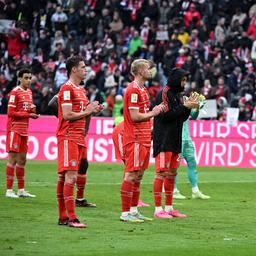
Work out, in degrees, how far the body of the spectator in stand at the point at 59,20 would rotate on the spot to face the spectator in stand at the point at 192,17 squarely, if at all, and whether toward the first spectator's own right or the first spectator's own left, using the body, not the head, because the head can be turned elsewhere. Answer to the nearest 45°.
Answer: approximately 45° to the first spectator's own left

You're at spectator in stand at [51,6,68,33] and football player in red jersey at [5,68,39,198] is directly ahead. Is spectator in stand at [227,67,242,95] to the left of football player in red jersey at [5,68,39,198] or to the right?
left

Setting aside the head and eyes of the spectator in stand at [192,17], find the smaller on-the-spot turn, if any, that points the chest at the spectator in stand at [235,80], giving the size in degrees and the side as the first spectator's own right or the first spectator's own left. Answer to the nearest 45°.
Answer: approximately 45° to the first spectator's own left

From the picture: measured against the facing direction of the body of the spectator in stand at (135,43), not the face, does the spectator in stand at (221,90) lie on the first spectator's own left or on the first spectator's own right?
on the first spectator's own left

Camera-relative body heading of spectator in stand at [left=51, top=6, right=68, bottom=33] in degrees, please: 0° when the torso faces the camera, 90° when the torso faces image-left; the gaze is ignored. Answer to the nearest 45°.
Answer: approximately 0°

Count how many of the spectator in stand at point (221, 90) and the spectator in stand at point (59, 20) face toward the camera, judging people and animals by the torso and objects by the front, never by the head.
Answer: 2
